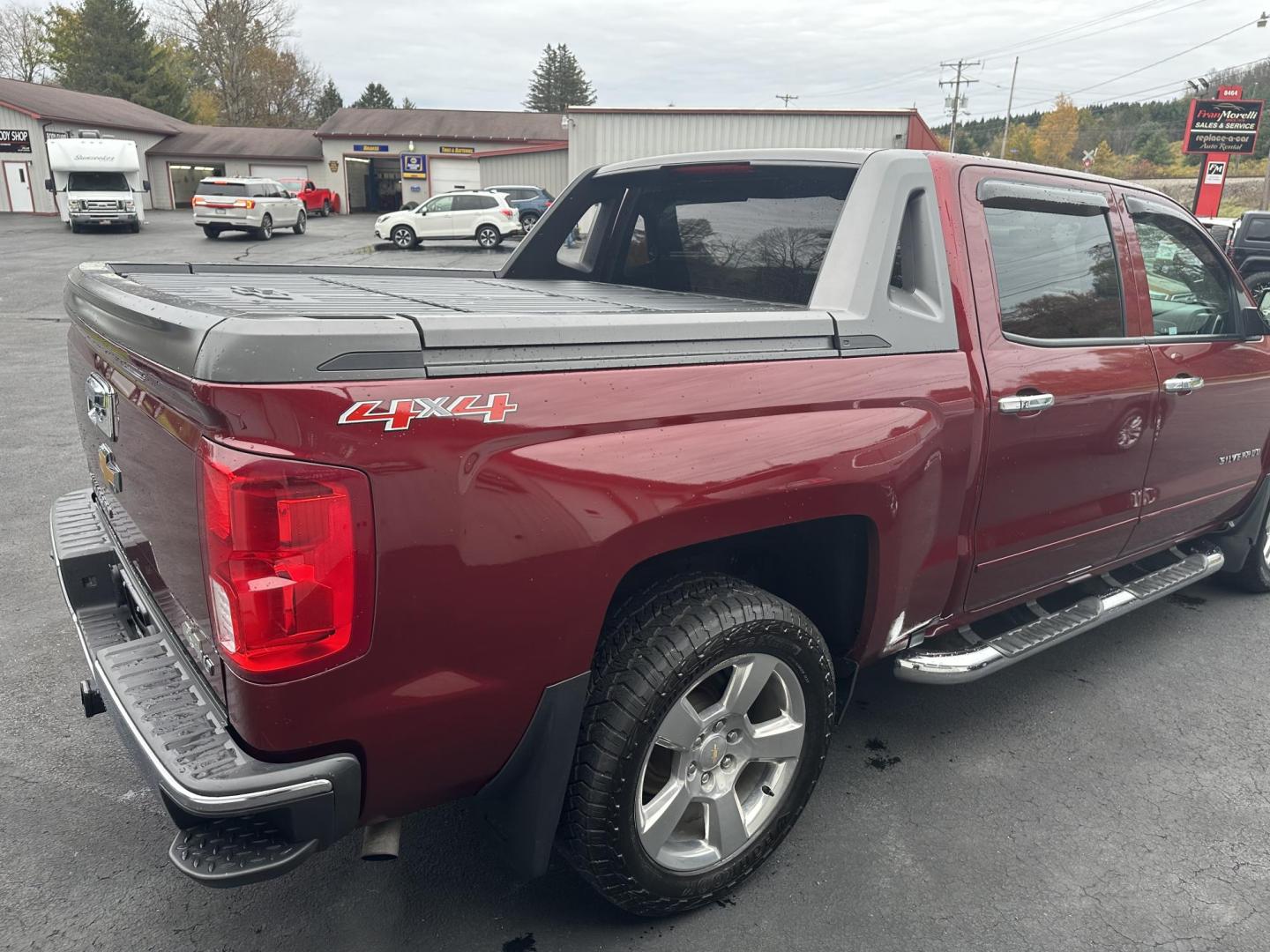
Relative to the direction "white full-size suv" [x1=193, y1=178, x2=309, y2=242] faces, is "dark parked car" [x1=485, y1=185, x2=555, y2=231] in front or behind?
in front

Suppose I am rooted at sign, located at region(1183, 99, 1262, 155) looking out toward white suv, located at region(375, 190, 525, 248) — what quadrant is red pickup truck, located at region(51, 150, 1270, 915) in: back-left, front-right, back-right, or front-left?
front-left

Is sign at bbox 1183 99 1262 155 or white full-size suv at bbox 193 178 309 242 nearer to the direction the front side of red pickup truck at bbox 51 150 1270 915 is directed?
the sign

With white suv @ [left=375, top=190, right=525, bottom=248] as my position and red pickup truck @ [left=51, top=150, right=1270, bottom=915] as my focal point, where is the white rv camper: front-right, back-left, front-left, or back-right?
back-right

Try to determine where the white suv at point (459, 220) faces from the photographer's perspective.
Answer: facing to the left of the viewer

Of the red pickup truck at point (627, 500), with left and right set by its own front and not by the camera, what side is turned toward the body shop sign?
left

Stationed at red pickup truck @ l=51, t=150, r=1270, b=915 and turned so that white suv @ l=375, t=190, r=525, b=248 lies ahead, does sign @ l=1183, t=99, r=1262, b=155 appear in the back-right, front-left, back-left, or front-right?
front-right

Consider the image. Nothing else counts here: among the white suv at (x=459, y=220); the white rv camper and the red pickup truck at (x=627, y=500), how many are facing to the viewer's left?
1

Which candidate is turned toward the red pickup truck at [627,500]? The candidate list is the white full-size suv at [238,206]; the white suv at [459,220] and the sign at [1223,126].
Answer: the sign

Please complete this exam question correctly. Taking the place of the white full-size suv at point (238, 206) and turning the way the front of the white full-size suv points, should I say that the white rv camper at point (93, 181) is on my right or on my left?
on my left

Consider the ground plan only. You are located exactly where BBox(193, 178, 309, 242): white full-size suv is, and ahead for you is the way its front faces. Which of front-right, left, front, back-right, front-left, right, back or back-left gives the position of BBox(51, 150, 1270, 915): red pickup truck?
back-right

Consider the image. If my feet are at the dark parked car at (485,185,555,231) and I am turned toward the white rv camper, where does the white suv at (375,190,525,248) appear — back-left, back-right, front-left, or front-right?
front-left

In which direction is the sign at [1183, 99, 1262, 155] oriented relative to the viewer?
toward the camera

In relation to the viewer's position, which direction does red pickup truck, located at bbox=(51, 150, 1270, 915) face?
facing away from the viewer and to the right of the viewer

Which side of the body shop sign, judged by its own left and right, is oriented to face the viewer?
front

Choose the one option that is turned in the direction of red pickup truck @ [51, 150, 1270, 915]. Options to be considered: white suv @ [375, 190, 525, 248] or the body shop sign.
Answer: the body shop sign

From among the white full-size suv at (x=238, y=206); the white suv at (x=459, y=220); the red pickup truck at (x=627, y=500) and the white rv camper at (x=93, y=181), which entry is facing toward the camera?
the white rv camper

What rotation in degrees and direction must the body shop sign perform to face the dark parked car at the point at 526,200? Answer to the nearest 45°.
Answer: approximately 45° to its left

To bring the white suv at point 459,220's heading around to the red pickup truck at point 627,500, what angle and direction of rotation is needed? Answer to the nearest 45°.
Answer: approximately 90° to its left
